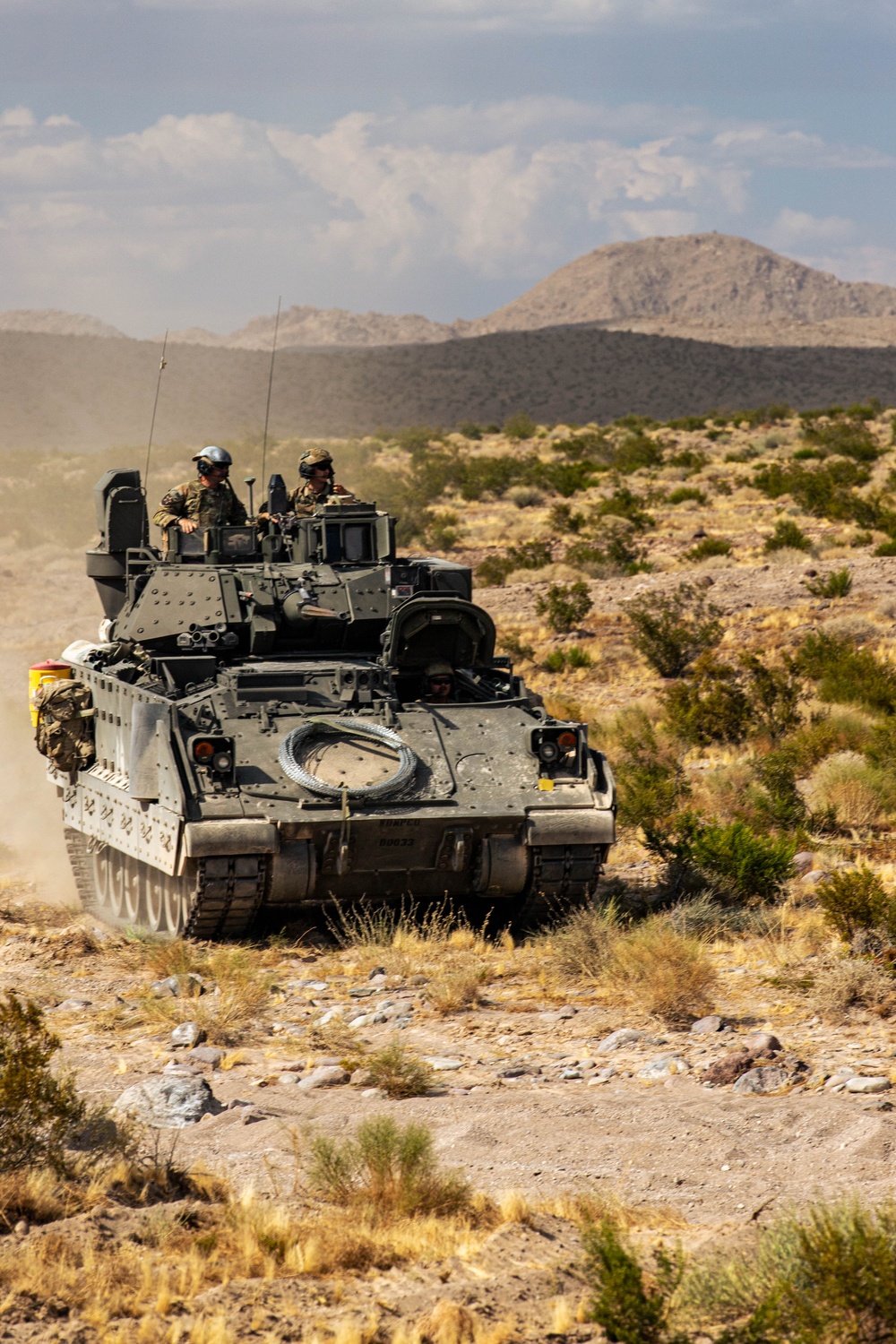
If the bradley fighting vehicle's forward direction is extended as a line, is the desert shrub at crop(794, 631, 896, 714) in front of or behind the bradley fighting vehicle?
behind

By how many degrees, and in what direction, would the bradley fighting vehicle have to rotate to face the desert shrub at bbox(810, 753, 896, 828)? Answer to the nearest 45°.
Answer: approximately 135° to its left

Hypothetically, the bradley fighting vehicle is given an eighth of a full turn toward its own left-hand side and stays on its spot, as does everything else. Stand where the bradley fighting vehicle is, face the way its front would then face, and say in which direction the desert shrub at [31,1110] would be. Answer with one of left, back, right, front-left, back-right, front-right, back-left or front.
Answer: front-right

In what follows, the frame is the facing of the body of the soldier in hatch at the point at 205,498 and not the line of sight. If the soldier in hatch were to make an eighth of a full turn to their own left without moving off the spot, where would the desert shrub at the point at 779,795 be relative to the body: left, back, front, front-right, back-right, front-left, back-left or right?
front

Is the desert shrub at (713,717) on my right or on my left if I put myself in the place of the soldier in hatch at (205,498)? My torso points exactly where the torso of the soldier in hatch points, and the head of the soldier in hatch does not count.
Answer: on my left

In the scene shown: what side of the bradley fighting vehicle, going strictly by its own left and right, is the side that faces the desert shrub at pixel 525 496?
back

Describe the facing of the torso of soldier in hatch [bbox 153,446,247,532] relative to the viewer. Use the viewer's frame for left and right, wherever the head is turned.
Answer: facing the viewer and to the right of the viewer

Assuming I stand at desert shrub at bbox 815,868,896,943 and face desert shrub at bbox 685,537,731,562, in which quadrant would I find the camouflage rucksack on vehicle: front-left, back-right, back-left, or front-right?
front-left

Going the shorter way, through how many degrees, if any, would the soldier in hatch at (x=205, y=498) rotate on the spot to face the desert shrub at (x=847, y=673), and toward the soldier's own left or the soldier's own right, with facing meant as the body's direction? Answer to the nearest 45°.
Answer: approximately 90° to the soldier's own left

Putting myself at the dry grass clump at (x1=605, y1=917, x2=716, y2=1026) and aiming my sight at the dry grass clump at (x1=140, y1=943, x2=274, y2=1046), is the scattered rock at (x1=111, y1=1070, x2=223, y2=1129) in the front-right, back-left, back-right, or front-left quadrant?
front-left

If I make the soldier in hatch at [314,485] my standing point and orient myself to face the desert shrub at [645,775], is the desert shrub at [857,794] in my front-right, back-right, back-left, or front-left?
front-right

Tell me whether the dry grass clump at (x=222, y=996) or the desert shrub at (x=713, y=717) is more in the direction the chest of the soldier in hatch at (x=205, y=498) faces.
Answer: the dry grass clump

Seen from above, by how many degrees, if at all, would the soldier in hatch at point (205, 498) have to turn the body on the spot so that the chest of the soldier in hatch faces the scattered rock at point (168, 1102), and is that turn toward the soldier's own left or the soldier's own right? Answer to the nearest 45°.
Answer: approximately 45° to the soldier's own right

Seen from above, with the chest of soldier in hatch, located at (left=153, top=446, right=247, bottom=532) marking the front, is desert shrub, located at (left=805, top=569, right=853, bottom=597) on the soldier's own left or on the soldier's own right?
on the soldier's own left

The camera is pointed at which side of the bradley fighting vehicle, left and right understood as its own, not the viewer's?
front
